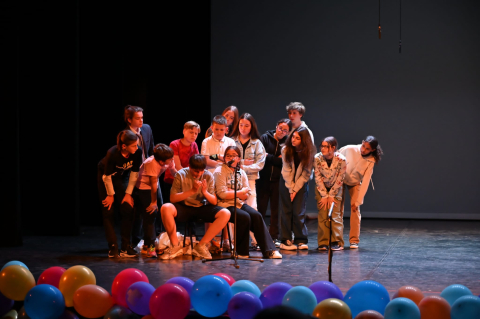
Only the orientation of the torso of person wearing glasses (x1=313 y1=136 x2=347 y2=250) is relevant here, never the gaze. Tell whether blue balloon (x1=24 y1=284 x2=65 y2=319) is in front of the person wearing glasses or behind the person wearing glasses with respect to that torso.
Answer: in front

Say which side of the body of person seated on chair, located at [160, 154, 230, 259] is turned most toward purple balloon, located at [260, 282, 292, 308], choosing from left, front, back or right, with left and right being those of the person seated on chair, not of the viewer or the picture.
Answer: front

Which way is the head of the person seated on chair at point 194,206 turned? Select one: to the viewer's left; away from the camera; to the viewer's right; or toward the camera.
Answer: toward the camera

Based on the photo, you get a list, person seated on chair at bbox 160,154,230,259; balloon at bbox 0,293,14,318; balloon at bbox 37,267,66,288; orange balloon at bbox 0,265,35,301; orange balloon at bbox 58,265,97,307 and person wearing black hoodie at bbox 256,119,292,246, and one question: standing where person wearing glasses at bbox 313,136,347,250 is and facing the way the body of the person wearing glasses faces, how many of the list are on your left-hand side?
0

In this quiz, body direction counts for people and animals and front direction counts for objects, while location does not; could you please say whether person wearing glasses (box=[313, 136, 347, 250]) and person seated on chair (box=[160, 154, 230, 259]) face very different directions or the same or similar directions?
same or similar directions

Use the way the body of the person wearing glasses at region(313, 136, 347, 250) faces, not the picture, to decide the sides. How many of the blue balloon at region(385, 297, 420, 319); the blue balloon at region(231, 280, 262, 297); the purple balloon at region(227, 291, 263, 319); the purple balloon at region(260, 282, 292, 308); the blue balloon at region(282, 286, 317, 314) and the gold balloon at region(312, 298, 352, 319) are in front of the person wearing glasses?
6

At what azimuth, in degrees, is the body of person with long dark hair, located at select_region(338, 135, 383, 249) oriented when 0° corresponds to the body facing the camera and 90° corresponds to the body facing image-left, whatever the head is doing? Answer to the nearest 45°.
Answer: approximately 45°

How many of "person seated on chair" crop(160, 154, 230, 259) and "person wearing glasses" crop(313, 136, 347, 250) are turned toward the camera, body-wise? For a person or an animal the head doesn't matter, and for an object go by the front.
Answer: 2

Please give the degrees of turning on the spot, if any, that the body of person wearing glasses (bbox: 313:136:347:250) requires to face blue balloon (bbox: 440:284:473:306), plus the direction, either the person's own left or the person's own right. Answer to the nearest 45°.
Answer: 0° — they already face it

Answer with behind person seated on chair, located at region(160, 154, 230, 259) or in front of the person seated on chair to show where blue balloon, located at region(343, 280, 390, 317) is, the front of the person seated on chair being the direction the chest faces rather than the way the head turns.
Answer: in front

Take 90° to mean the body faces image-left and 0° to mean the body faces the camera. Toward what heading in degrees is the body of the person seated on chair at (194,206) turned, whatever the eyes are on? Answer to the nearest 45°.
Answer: approximately 0°

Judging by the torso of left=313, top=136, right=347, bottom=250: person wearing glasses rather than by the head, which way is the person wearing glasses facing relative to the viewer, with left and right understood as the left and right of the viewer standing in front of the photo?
facing the viewer

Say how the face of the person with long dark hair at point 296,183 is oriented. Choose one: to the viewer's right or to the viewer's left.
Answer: to the viewer's left

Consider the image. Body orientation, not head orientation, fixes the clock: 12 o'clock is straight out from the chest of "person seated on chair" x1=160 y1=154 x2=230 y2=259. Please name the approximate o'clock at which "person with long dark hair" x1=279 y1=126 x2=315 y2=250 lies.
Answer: The person with long dark hair is roughly at 8 o'clock from the person seated on chair.

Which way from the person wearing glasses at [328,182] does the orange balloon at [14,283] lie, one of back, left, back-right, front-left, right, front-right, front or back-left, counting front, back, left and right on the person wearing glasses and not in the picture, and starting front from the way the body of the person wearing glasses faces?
front-right

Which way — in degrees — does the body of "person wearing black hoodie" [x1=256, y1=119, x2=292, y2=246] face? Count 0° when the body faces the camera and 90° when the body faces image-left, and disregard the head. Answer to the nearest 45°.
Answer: approximately 315°
